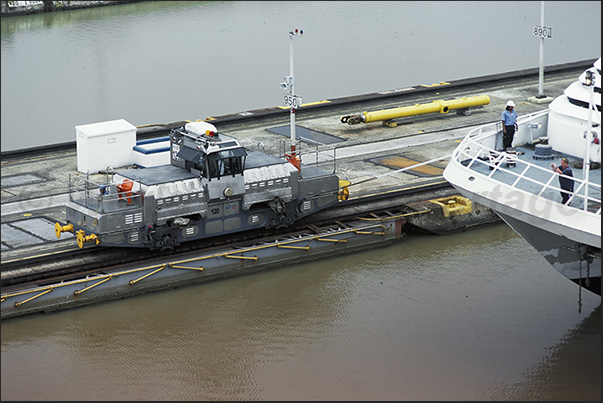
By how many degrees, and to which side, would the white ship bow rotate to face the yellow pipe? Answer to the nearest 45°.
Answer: approximately 90° to its right

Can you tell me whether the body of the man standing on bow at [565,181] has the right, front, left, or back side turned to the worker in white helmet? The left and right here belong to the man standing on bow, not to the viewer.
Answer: right

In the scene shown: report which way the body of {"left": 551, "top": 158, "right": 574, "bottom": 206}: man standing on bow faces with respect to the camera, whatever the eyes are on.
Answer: to the viewer's left

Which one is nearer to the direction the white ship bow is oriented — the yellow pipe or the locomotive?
the locomotive

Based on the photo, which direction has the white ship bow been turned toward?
to the viewer's left
